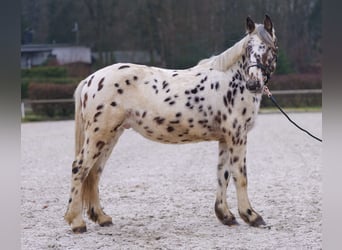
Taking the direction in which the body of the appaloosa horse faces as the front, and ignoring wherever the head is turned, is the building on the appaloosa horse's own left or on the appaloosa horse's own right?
on the appaloosa horse's own left

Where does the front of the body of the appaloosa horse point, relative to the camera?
to the viewer's right
